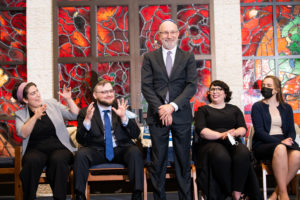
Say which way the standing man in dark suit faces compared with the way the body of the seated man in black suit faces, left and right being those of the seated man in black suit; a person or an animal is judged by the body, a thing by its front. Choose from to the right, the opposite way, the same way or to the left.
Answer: the same way

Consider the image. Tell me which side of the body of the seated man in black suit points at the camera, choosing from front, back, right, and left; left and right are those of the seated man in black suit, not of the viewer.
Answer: front

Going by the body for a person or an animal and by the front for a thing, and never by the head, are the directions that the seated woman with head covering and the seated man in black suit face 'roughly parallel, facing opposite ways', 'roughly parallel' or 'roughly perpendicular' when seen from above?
roughly parallel

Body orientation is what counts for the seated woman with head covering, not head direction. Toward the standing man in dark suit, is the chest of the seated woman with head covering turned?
no

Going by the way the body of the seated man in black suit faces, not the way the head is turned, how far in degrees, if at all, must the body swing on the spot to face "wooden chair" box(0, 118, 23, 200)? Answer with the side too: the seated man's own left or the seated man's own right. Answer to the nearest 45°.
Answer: approximately 90° to the seated man's own right

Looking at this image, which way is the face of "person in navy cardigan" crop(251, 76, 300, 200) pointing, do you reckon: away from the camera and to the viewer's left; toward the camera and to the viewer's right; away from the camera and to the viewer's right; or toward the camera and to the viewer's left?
toward the camera and to the viewer's left

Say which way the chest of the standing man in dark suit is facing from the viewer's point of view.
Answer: toward the camera

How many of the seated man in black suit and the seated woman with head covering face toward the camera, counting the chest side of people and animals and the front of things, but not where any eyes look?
2

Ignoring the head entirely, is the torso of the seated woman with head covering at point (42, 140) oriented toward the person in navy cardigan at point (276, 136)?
no

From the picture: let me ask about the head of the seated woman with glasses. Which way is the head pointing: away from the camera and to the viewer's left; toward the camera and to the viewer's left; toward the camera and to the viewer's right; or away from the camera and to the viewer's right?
toward the camera and to the viewer's left

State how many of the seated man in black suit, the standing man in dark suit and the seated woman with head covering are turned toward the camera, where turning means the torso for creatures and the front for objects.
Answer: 3

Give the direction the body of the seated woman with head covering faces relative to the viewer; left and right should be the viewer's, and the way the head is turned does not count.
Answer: facing the viewer

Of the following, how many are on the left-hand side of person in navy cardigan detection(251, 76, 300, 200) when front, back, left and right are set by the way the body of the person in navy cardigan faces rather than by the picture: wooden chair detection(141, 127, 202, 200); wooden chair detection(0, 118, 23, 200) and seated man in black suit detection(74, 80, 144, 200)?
0

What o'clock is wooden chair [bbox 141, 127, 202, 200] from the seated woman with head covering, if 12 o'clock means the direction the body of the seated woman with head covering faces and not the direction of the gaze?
The wooden chair is roughly at 9 o'clock from the seated woman with head covering.

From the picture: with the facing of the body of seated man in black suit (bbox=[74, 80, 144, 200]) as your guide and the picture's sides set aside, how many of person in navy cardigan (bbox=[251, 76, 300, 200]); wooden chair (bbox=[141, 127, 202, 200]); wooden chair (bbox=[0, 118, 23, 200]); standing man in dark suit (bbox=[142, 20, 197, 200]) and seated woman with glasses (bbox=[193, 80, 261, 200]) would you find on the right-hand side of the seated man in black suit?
1
